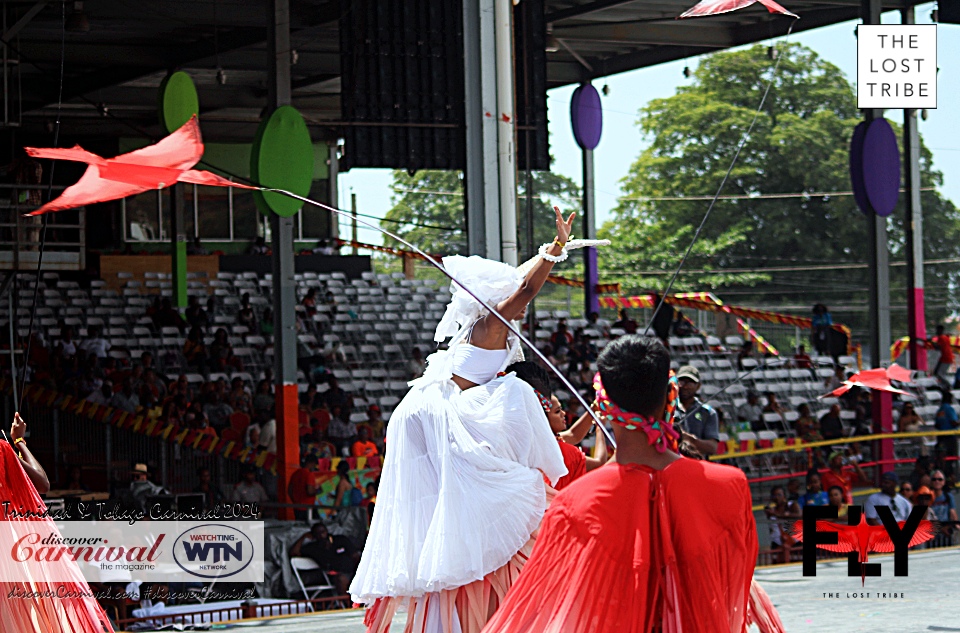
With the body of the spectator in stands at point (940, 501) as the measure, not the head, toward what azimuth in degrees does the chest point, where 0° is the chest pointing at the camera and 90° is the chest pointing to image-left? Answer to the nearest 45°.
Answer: approximately 45°

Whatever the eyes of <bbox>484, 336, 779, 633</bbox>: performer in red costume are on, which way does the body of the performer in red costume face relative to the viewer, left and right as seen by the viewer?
facing away from the viewer

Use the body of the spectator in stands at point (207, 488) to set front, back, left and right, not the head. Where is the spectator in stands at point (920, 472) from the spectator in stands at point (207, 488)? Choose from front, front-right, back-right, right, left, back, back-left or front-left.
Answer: front-left

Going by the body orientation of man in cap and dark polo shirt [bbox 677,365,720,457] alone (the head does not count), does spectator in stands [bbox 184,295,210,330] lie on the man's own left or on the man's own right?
on the man's own right

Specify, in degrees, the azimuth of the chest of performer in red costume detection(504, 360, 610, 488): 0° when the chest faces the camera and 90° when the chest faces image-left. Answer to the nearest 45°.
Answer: approximately 270°

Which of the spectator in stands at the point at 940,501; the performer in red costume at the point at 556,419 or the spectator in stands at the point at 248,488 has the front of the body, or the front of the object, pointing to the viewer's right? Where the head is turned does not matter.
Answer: the performer in red costume

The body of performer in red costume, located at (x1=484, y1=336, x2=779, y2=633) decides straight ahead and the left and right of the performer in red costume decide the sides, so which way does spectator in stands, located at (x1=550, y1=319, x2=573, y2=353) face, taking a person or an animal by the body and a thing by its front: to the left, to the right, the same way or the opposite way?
the opposite way
